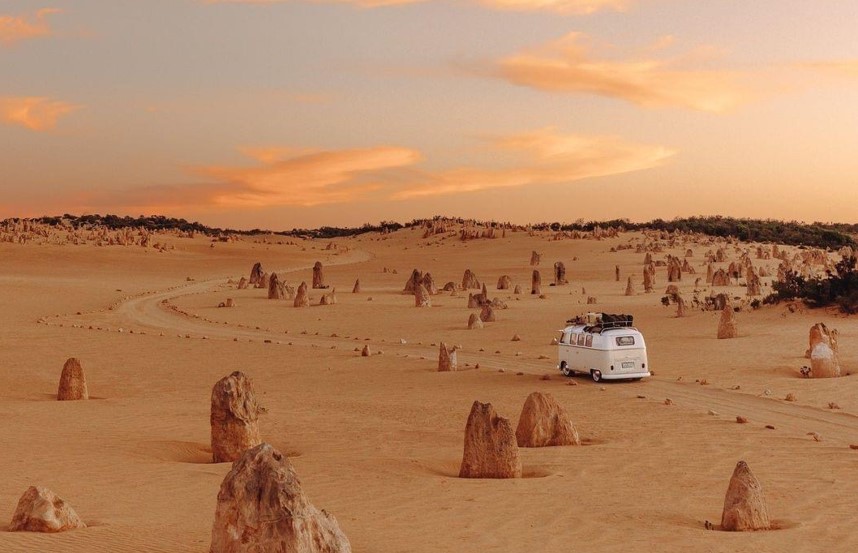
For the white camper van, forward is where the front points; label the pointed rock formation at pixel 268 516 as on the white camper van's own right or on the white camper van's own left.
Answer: on the white camper van's own left

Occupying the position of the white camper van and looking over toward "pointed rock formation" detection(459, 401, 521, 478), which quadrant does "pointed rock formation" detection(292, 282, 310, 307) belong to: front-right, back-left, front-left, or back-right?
back-right

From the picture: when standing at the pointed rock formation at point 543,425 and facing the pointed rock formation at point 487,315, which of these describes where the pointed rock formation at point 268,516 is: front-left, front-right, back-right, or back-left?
back-left

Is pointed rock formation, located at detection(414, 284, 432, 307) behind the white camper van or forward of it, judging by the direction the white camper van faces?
forward

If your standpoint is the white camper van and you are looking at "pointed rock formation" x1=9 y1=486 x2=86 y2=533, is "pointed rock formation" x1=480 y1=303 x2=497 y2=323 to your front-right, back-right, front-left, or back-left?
back-right

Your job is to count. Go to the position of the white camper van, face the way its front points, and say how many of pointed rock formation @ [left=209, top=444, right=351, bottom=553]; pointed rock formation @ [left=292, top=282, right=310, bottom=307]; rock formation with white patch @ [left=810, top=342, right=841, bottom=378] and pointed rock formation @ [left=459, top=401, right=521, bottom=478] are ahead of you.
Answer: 1

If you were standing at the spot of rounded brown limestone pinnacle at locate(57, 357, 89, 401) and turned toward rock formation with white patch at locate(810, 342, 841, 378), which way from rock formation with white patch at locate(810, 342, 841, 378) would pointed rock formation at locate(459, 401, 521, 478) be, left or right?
right

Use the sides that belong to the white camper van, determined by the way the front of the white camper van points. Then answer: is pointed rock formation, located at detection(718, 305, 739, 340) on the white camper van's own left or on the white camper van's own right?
on the white camper van's own right

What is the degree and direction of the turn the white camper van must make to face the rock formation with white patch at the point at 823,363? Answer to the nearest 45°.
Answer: approximately 135° to its right

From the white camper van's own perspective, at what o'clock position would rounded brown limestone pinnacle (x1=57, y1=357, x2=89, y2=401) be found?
The rounded brown limestone pinnacle is roughly at 10 o'clock from the white camper van.

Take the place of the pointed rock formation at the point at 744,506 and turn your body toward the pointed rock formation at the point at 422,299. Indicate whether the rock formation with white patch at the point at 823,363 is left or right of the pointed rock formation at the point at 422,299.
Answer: right

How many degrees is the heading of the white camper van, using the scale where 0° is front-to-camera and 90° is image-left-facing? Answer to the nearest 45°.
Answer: approximately 135°

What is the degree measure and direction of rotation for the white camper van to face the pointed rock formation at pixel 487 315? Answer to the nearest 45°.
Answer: approximately 45° to its right

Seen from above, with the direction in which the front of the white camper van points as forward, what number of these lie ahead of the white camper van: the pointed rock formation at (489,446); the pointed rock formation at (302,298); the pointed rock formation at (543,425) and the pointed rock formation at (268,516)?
1

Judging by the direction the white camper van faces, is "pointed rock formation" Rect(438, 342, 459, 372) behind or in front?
in front

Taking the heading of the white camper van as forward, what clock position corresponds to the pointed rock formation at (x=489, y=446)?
The pointed rock formation is roughly at 8 o'clock from the white camper van.

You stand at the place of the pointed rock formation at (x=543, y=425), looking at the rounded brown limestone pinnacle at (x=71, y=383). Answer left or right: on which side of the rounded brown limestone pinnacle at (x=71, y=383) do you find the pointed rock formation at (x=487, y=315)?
right
